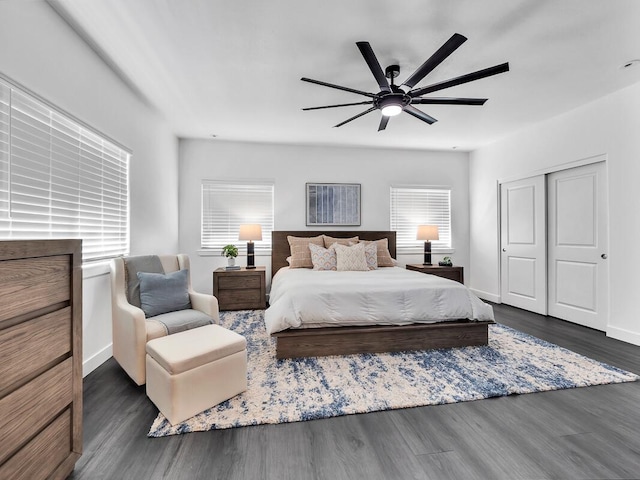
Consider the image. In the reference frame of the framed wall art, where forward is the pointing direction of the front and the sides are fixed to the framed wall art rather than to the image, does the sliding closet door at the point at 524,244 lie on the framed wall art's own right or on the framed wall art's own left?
on the framed wall art's own left

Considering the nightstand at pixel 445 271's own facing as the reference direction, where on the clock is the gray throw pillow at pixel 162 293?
The gray throw pillow is roughly at 1 o'clock from the nightstand.

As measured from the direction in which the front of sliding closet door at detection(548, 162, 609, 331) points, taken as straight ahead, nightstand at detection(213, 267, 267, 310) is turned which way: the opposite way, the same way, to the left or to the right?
to the left

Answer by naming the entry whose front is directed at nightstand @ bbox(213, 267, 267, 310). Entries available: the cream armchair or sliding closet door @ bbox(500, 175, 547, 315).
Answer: the sliding closet door

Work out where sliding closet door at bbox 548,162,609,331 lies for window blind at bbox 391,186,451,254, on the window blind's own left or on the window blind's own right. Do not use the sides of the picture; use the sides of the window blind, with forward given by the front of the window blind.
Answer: on the window blind's own left

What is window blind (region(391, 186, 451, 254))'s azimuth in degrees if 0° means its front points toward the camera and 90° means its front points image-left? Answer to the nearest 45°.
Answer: approximately 0°

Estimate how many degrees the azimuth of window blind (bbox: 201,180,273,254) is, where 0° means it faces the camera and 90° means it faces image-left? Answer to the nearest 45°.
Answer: approximately 0°
